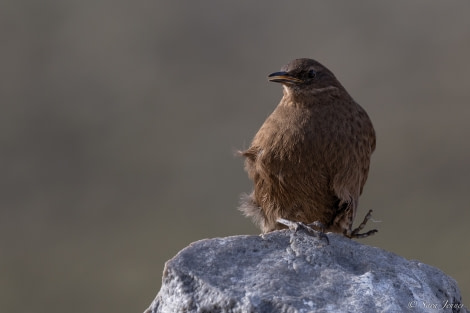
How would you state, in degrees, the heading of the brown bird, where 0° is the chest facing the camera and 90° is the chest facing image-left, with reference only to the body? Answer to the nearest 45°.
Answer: approximately 45°
